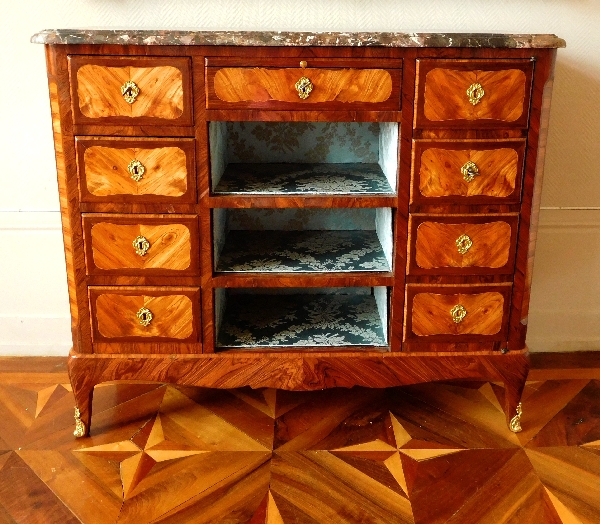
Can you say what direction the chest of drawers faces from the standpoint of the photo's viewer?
facing the viewer
